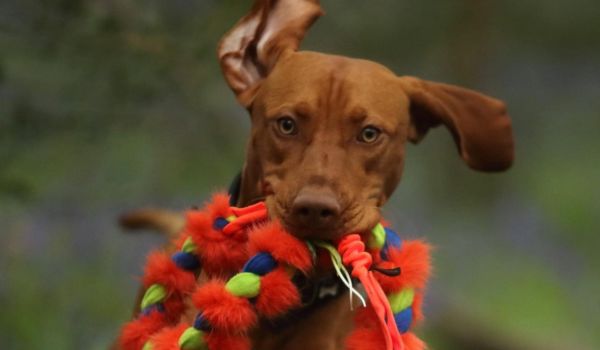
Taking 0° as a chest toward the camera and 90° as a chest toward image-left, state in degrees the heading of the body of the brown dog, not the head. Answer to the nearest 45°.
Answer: approximately 0°
